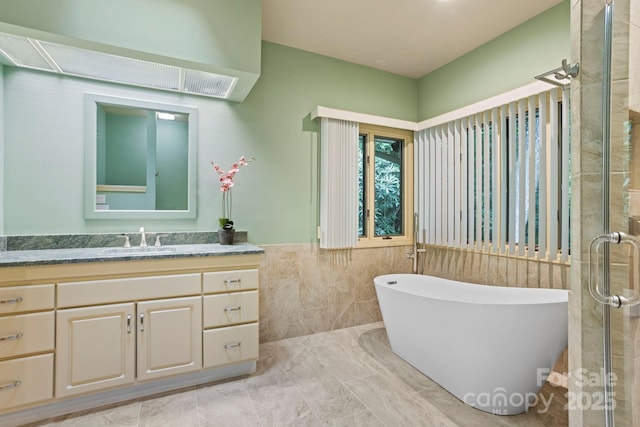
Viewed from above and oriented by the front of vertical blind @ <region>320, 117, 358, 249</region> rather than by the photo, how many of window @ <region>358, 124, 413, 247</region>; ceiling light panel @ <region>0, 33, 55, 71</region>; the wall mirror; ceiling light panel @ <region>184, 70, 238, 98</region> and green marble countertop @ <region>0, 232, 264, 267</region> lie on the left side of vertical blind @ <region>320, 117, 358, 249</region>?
1

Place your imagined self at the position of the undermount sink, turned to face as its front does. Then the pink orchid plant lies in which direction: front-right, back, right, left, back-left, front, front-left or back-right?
left

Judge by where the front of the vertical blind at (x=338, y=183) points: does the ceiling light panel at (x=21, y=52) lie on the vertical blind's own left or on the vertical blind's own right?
on the vertical blind's own right

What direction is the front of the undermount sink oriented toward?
toward the camera

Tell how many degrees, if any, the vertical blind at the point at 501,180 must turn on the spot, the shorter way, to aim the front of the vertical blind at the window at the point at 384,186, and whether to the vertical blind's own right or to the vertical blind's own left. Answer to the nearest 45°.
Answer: approximately 45° to the vertical blind's own right

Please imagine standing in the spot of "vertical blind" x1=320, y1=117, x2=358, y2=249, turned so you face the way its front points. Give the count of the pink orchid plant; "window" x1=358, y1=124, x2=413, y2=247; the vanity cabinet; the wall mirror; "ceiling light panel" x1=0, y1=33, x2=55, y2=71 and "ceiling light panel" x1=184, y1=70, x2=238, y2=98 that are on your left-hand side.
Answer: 1

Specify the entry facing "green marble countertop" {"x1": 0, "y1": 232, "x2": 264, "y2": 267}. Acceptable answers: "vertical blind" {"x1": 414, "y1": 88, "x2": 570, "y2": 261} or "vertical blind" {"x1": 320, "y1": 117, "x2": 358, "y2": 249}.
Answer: "vertical blind" {"x1": 414, "y1": 88, "x2": 570, "y2": 261}

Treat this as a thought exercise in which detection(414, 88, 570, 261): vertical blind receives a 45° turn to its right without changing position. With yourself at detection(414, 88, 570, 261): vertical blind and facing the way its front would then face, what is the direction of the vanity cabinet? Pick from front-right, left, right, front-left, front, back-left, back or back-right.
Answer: front-left

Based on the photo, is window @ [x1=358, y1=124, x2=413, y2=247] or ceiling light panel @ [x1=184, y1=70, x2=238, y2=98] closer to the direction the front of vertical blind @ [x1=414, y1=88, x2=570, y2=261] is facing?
the ceiling light panel

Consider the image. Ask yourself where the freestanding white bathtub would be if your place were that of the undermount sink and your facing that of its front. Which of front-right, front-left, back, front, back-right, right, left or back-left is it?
front-left

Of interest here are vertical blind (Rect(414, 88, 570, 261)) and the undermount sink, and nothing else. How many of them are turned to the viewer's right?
0

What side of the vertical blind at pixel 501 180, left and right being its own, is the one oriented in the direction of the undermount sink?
front

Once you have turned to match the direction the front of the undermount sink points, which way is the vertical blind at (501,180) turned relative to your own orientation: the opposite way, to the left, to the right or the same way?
to the right

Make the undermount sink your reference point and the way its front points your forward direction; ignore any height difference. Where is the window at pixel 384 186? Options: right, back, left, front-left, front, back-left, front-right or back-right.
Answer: left

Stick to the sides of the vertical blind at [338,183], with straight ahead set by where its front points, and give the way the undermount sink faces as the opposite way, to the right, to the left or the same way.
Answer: the same way

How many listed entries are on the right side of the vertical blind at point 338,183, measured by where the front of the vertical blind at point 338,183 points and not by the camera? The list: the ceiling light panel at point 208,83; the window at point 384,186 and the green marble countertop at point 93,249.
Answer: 2
